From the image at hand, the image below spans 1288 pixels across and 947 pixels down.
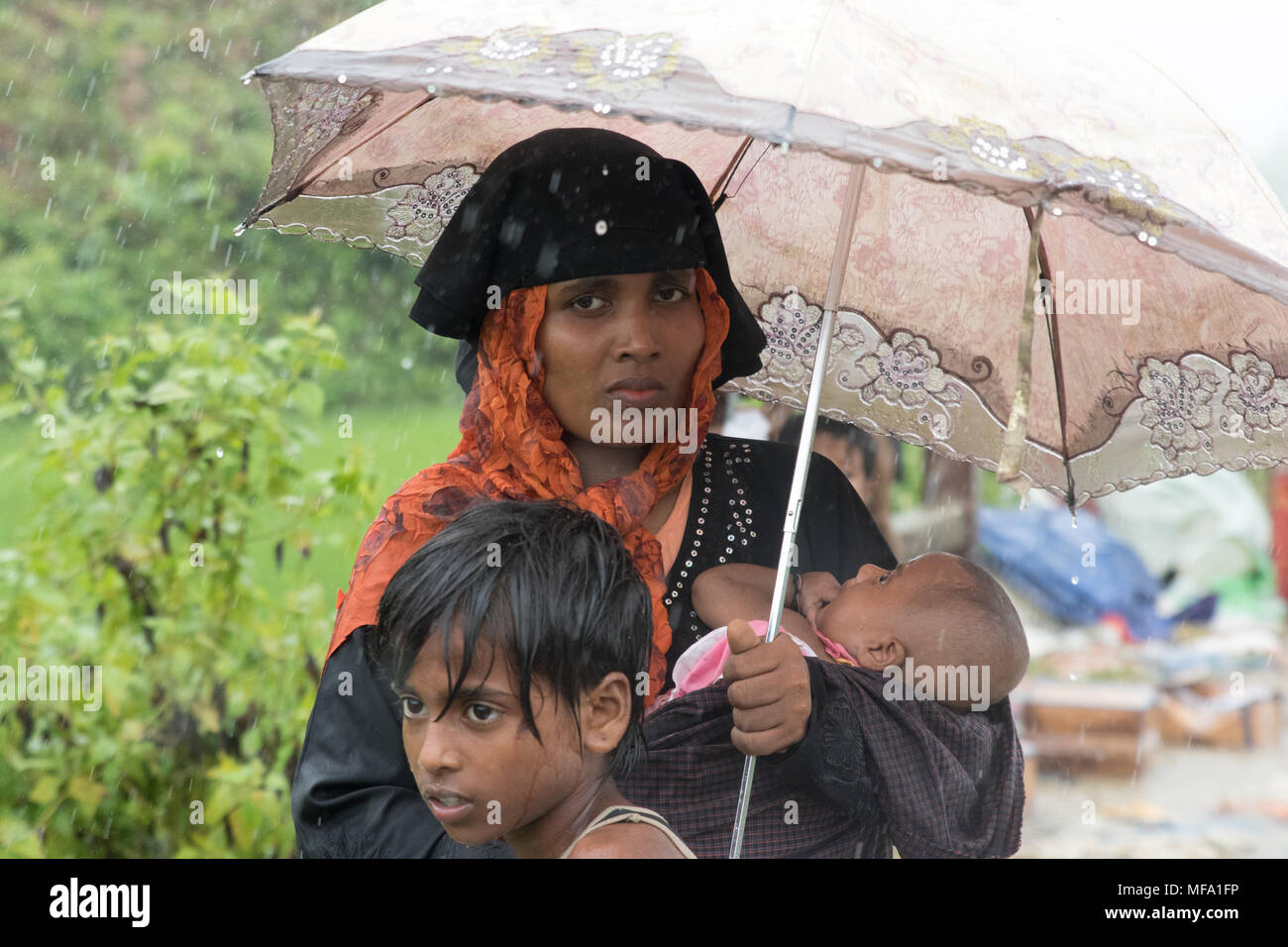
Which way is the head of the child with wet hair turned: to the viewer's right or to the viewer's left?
to the viewer's left

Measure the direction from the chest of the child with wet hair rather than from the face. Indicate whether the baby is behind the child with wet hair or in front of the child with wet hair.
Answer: behind

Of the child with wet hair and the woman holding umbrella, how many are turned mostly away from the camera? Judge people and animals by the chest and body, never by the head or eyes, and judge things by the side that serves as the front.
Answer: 0

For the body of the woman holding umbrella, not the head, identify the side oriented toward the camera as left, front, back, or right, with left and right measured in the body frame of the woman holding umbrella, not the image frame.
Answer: front

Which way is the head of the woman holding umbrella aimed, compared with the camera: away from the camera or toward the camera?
toward the camera

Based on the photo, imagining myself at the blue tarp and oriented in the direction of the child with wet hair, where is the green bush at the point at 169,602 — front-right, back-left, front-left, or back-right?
front-right
